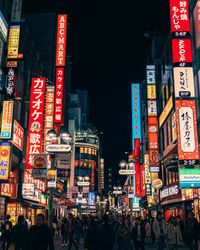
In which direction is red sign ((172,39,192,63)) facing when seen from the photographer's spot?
facing the viewer

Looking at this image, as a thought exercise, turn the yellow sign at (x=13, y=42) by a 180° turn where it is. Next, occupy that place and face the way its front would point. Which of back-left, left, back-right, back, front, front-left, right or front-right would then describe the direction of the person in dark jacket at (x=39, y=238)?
back

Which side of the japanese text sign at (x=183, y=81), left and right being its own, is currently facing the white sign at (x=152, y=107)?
back

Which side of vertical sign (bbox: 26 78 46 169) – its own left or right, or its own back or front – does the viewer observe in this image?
front

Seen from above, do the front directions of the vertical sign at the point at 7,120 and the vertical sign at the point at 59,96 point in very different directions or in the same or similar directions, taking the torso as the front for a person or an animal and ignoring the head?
same or similar directions

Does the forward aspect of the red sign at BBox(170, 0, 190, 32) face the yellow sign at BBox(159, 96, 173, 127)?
no

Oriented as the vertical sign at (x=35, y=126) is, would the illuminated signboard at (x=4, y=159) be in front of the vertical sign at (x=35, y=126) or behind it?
in front

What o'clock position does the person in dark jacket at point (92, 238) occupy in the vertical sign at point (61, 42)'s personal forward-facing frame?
The person in dark jacket is roughly at 12 o'clock from the vertical sign.

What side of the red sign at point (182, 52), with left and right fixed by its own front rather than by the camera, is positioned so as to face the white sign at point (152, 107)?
back

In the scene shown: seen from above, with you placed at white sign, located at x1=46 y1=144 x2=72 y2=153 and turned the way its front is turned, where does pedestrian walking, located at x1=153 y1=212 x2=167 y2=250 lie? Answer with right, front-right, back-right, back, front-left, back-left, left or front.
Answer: left

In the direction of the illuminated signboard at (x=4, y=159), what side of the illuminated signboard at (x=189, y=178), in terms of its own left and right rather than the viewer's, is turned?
right

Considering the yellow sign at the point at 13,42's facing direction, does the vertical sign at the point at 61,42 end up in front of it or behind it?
behind
